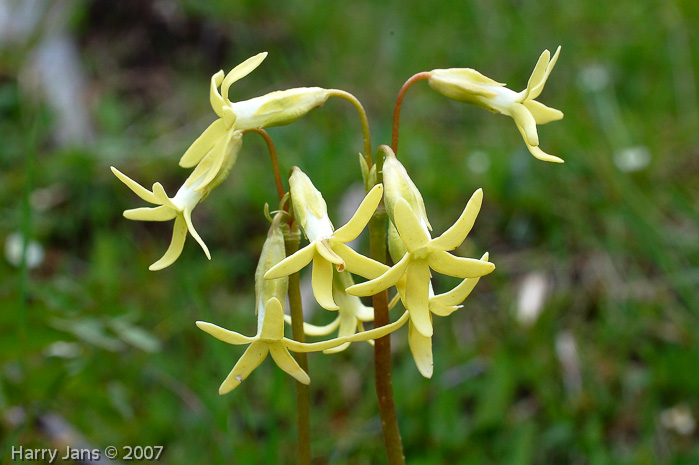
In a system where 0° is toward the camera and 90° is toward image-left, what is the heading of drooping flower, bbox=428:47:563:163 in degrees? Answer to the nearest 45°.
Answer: approximately 270°
